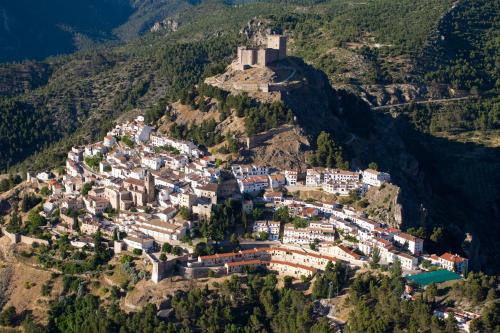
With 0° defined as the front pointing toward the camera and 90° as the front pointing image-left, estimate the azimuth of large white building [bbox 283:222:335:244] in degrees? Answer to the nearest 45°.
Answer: approximately 0°
